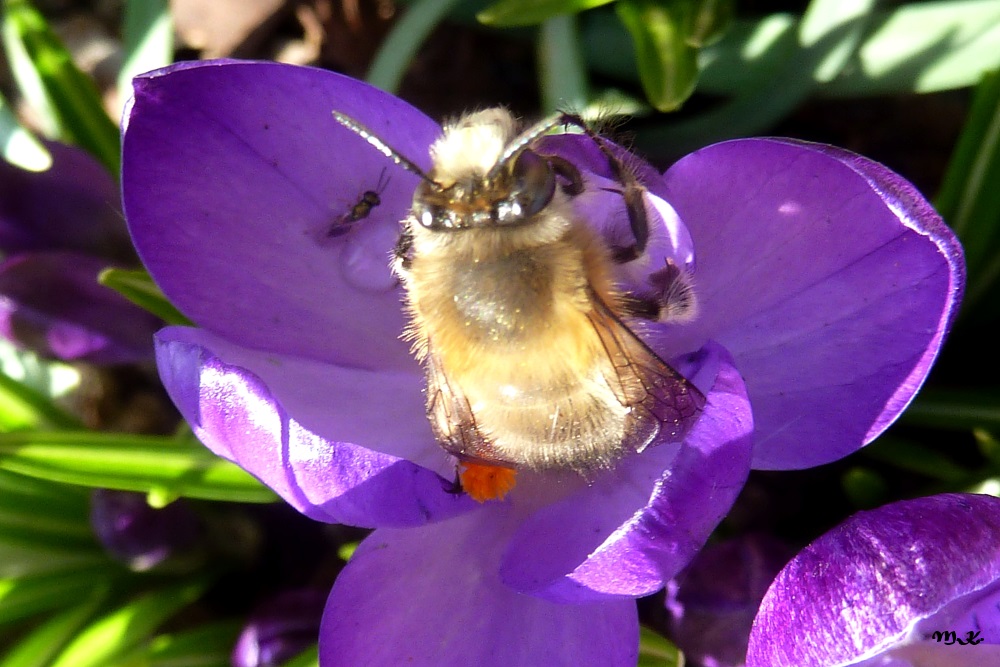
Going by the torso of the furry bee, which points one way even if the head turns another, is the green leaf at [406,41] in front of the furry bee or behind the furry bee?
in front

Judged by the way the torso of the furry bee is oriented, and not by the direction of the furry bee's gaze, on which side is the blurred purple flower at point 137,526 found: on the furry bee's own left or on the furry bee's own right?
on the furry bee's own left

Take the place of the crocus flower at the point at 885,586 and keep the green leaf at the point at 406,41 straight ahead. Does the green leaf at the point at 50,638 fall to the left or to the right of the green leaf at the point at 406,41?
left

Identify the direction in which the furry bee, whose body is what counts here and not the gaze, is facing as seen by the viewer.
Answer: away from the camera

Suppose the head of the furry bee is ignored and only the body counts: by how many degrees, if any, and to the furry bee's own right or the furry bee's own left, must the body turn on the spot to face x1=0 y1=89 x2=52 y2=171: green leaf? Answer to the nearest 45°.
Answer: approximately 45° to the furry bee's own left

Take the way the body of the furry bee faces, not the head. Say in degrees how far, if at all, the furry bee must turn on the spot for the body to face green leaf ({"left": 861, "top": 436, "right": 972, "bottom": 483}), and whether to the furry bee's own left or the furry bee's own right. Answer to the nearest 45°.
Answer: approximately 45° to the furry bee's own right
